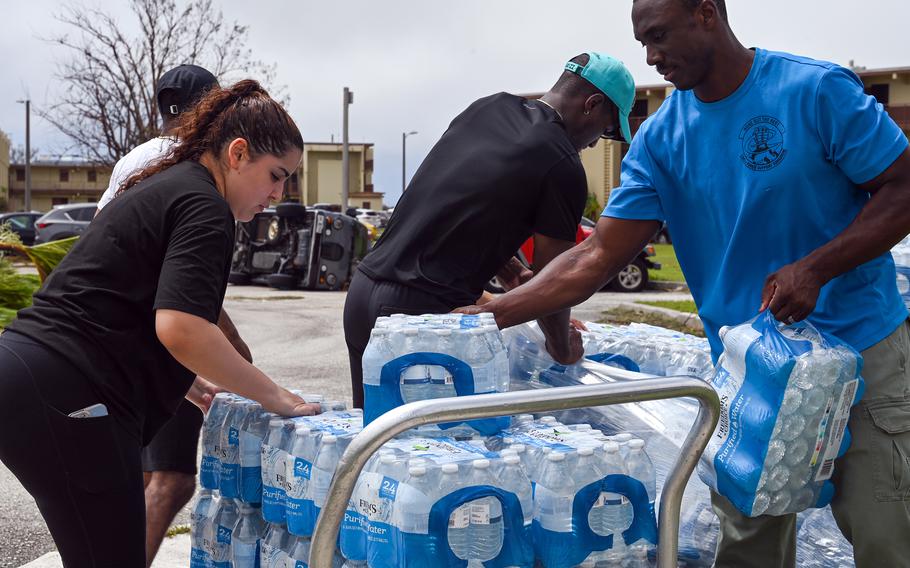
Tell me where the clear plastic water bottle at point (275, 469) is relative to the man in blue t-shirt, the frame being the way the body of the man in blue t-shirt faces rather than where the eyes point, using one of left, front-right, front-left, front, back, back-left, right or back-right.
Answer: front-right

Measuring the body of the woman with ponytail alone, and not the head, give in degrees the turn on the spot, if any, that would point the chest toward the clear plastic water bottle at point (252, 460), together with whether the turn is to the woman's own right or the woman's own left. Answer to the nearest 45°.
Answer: approximately 45° to the woman's own left

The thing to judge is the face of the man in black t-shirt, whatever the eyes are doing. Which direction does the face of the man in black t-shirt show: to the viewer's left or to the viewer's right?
to the viewer's right

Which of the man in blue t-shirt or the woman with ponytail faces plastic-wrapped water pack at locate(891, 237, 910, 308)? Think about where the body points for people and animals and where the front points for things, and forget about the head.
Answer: the woman with ponytail

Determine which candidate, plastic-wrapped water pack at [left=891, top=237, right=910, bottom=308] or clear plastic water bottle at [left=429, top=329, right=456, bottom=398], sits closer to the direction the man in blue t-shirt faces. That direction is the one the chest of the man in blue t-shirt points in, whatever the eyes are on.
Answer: the clear plastic water bottle

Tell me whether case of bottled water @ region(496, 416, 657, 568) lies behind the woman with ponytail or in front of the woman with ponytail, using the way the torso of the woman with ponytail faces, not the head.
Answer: in front

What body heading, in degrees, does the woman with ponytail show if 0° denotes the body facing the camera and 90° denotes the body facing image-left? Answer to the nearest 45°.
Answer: approximately 270°

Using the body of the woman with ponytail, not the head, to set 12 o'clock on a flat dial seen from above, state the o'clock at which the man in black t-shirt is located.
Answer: The man in black t-shirt is roughly at 11 o'clock from the woman with ponytail.
